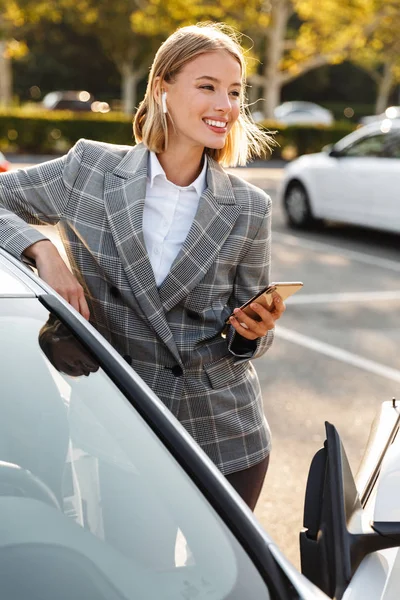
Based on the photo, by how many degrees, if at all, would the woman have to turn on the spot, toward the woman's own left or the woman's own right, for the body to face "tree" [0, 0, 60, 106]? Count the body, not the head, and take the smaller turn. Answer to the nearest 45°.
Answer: approximately 180°

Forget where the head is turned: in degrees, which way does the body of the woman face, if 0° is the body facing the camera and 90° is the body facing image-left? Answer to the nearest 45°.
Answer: approximately 0°

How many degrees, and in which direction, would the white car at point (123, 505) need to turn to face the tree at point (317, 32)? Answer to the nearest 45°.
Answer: approximately 135° to its left

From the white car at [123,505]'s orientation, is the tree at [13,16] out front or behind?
behind

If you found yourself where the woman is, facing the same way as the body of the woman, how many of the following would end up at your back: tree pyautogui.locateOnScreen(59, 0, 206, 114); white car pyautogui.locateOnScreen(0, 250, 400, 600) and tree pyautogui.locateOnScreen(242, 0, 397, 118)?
2

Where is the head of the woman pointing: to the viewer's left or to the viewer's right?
to the viewer's right

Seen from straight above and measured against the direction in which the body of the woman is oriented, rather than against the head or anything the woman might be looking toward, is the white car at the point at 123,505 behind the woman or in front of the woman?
in front

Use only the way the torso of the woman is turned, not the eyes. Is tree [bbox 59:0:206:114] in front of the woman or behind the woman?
behind

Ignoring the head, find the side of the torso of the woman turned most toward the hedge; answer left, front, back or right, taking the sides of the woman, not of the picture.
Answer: back

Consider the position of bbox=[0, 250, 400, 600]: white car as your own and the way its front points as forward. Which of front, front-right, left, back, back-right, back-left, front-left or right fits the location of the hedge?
back-left
